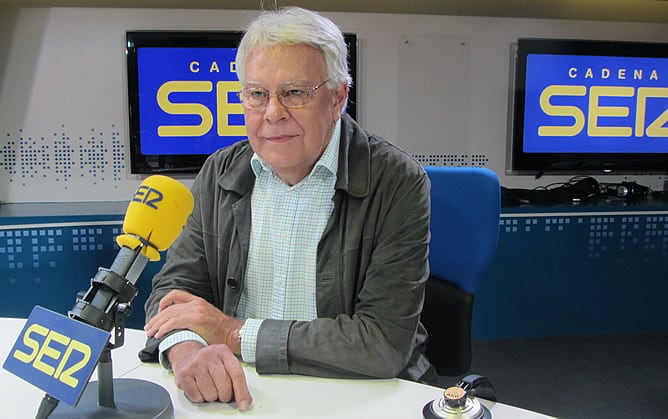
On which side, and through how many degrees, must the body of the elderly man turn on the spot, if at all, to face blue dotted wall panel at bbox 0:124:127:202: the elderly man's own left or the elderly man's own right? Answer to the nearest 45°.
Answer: approximately 90° to the elderly man's own right

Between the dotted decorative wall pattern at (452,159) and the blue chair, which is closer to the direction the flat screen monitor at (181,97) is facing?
the blue chair

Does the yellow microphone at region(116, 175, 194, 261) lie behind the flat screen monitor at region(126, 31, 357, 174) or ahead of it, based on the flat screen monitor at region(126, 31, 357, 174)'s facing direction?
ahead

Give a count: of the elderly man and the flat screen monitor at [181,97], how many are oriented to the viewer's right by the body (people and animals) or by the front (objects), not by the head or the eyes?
0

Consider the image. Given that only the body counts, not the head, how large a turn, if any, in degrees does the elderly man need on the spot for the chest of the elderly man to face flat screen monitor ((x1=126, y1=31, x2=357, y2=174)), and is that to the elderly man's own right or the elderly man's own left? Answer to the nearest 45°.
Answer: approximately 135° to the elderly man's own right

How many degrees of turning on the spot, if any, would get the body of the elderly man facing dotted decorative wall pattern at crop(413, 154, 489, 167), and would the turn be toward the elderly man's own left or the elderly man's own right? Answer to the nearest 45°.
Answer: approximately 180°

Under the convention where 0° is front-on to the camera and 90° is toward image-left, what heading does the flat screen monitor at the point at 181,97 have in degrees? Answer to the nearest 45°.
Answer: approximately 0°

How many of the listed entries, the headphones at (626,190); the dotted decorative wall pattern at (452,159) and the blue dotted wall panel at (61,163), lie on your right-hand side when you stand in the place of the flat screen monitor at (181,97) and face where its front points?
1

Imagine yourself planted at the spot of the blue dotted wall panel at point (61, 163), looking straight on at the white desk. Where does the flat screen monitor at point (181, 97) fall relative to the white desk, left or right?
left

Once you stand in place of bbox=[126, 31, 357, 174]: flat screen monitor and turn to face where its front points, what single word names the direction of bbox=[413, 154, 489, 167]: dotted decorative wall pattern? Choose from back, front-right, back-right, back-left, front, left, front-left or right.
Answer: left
